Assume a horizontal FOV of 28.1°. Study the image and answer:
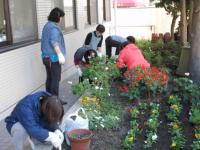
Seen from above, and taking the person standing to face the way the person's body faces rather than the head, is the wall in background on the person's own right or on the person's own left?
on the person's own left

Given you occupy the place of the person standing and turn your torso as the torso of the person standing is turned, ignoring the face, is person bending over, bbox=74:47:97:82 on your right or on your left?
on your left

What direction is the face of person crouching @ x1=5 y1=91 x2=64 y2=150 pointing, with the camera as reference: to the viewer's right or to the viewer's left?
to the viewer's right

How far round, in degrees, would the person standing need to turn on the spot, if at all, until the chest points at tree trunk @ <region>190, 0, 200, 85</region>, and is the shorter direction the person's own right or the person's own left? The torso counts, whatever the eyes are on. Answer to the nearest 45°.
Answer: approximately 45° to the person's own left

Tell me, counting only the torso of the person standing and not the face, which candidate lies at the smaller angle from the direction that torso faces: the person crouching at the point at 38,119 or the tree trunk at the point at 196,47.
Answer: the tree trunk
